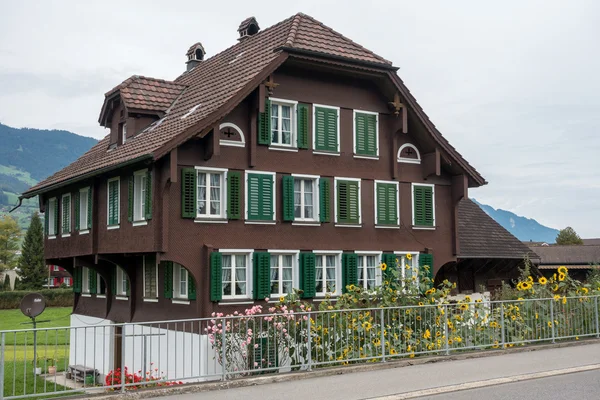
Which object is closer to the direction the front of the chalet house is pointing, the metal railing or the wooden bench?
the metal railing

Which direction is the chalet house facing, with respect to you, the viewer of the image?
facing the viewer and to the right of the viewer
